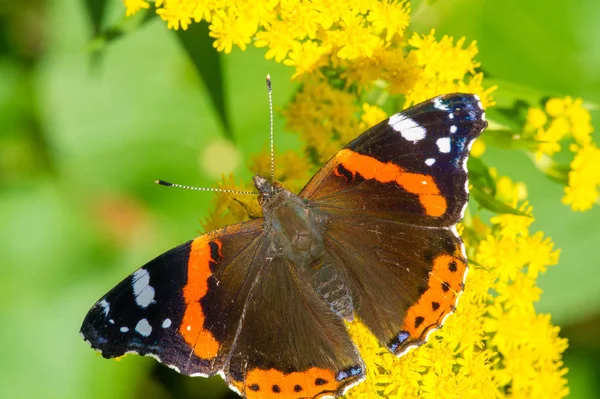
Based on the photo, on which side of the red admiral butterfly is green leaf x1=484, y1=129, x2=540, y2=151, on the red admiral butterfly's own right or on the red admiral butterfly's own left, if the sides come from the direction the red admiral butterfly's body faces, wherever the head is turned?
on the red admiral butterfly's own right

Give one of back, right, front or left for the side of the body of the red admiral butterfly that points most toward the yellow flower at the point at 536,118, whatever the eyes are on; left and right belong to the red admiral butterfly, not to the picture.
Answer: right

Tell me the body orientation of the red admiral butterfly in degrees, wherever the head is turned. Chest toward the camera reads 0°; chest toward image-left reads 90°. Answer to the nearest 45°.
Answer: approximately 135°

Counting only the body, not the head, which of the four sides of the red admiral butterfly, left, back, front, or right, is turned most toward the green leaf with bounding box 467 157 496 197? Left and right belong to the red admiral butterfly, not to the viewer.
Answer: right
